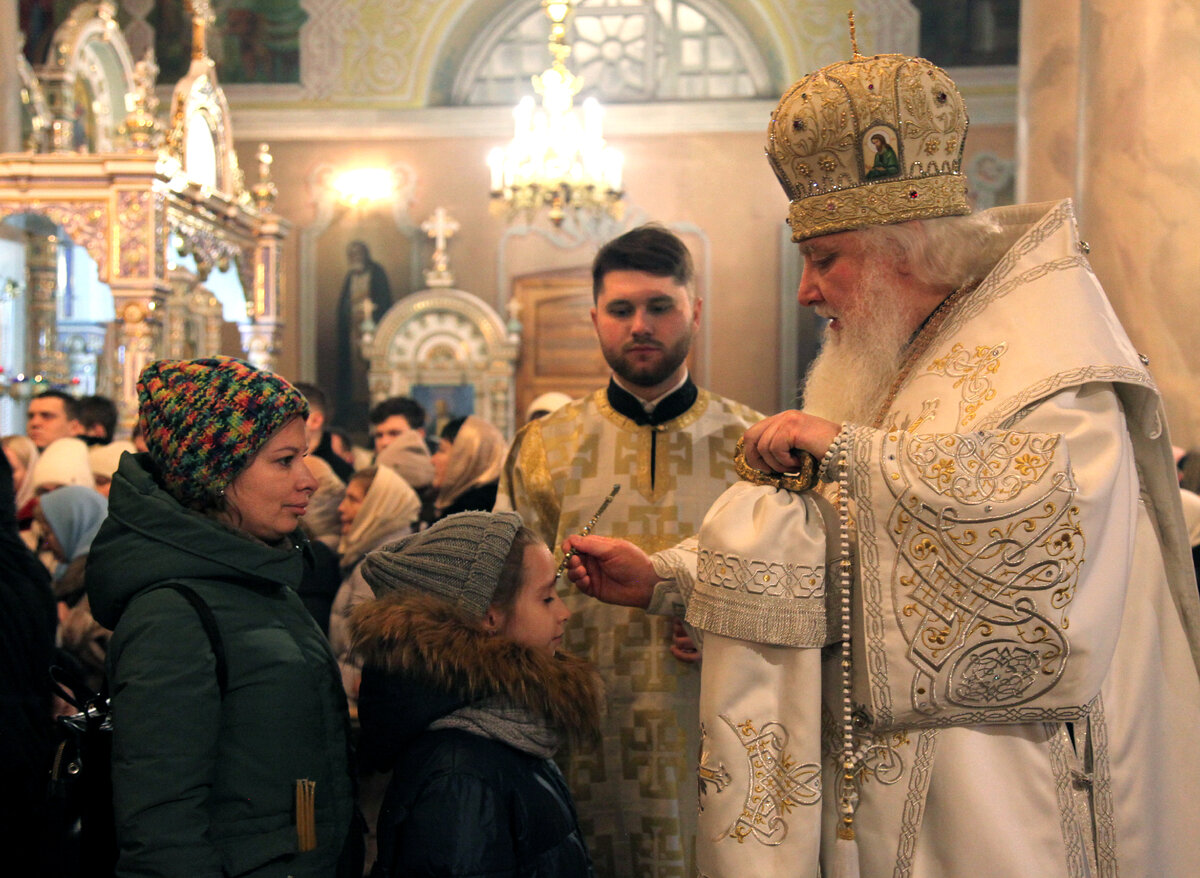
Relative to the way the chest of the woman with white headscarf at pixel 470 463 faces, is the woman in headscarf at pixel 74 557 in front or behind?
in front

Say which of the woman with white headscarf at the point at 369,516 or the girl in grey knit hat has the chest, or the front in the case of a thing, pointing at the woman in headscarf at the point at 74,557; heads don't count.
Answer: the woman with white headscarf

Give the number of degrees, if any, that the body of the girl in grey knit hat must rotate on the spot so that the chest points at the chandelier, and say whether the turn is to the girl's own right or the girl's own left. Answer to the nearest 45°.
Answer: approximately 90° to the girl's own left

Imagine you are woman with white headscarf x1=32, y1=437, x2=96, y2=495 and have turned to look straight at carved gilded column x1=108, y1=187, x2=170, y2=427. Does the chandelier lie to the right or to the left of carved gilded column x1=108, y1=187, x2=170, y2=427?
right

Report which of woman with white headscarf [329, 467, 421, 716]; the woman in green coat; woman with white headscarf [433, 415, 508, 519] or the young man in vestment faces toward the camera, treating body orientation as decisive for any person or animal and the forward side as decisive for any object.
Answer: the young man in vestment

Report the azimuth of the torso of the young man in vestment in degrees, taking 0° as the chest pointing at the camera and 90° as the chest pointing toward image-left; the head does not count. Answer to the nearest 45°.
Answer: approximately 0°

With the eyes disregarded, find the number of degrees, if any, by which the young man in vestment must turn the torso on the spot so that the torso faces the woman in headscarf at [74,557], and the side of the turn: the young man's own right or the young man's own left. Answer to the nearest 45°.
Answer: approximately 135° to the young man's own right

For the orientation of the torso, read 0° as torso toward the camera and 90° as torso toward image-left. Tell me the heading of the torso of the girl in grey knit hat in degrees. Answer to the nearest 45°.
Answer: approximately 270°

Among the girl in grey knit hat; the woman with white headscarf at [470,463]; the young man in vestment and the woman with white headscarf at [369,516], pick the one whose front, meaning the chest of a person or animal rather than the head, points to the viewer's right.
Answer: the girl in grey knit hat

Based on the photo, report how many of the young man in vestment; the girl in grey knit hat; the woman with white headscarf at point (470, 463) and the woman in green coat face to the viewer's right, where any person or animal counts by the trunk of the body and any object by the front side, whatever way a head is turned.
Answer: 2

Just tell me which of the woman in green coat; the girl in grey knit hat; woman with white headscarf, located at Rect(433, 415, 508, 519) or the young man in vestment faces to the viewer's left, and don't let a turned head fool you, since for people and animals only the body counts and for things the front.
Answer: the woman with white headscarf

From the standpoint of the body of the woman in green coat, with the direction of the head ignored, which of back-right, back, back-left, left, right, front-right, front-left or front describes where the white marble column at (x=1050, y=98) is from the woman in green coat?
front-left
